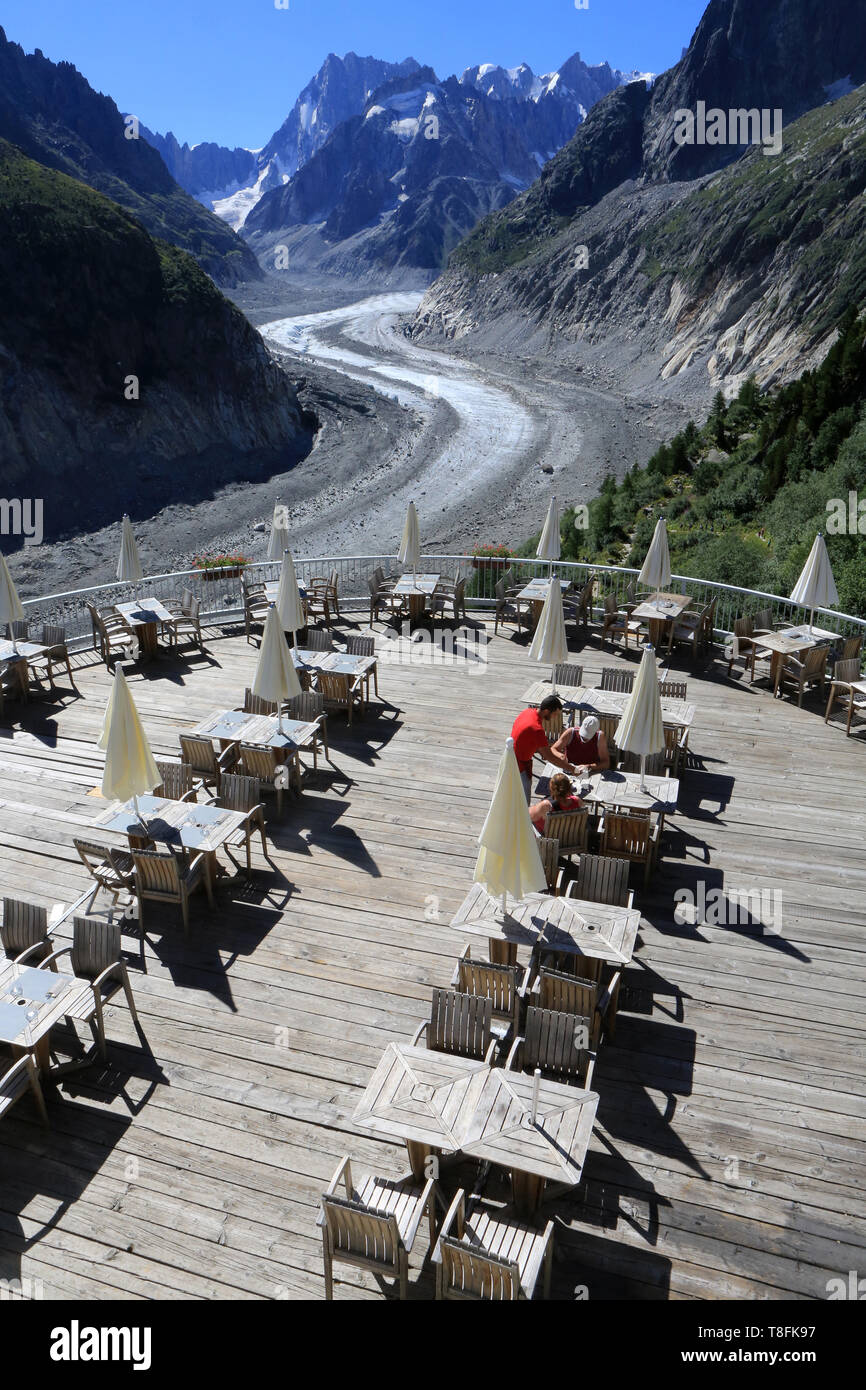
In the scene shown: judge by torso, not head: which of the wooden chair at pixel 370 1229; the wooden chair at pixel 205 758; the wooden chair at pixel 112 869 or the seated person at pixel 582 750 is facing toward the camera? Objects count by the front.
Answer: the seated person

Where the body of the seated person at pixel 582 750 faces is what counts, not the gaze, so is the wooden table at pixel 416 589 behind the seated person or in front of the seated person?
behind

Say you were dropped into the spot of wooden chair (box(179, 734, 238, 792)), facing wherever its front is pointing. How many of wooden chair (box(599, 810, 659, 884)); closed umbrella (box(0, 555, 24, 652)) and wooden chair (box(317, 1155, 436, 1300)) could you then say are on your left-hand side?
1

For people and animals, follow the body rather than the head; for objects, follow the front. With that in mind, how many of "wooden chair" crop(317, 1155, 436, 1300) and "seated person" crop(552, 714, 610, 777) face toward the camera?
1

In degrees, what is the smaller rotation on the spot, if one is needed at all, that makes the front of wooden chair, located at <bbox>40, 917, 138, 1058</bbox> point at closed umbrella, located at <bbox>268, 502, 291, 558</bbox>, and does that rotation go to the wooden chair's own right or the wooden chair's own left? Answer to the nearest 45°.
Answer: approximately 135° to the wooden chair's own right

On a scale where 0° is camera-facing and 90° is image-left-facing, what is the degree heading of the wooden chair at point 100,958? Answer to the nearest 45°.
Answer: approximately 45°

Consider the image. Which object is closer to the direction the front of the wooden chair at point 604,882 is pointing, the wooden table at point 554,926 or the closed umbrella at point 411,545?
the wooden table

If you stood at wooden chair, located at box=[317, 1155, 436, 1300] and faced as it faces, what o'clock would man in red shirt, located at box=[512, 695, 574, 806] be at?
The man in red shirt is roughly at 11 o'clock from the wooden chair.

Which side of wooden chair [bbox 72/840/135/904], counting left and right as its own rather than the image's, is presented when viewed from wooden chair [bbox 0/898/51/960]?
back
